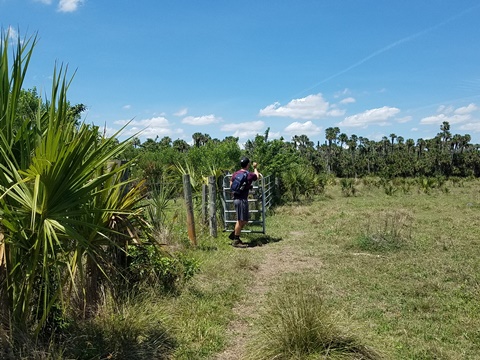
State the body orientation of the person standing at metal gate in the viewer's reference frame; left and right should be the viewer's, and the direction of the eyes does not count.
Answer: facing away from the viewer and to the right of the viewer

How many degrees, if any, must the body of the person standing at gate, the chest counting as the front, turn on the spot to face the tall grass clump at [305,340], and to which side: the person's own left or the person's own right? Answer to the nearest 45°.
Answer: approximately 135° to the person's own right

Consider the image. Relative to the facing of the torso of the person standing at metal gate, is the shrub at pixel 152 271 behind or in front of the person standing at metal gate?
behind

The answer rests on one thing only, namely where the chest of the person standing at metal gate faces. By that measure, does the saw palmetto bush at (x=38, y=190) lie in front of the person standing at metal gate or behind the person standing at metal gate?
behind

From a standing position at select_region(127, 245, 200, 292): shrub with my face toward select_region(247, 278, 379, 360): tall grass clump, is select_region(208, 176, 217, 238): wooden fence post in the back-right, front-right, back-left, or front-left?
back-left

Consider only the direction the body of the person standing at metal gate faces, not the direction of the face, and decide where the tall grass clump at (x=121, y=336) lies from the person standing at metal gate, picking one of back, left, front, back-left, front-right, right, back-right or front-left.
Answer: back-right

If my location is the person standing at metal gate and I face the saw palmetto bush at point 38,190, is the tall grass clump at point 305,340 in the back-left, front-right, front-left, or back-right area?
front-left

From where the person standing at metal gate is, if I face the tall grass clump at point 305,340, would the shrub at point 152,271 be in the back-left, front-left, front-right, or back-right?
front-right
